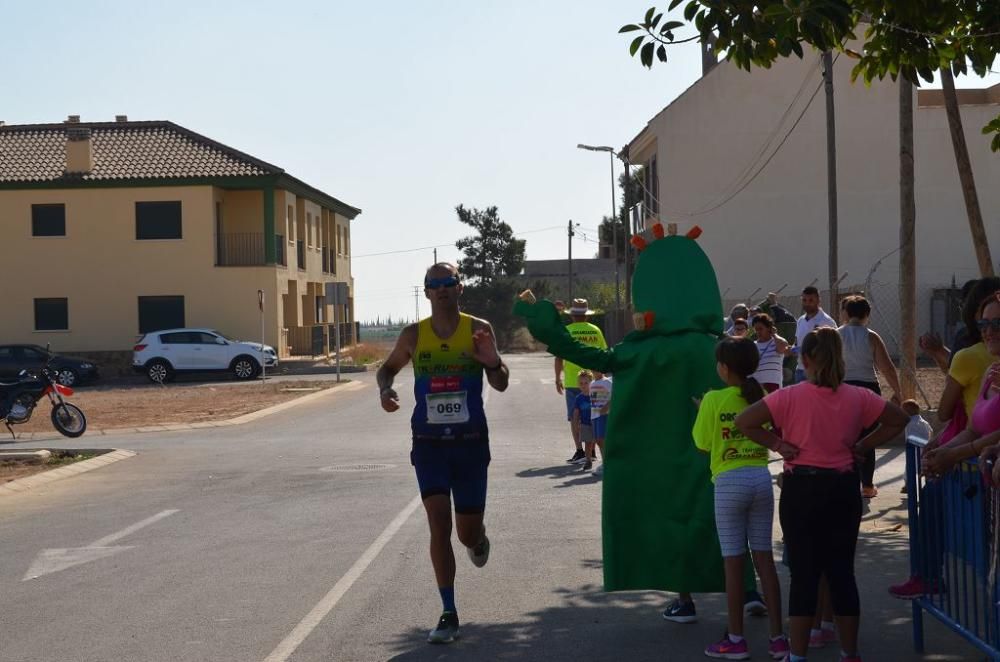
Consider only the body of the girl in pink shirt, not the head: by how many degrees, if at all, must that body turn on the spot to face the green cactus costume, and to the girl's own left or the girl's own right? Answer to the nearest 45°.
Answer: approximately 45° to the girl's own left

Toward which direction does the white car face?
to the viewer's right

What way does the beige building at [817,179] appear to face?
to the viewer's left

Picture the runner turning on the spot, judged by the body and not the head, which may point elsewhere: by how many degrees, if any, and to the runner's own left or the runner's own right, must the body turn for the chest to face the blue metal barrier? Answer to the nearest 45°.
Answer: approximately 45° to the runner's own left

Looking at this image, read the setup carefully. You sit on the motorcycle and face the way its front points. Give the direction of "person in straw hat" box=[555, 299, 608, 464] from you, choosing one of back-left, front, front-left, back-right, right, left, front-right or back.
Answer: front-right

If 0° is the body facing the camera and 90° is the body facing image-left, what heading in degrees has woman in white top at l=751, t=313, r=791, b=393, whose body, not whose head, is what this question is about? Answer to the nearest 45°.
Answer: approximately 45°

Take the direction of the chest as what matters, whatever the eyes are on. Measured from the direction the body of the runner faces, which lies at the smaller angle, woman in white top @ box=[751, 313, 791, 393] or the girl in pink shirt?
the girl in pink shirt

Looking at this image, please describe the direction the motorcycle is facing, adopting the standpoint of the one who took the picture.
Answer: facing to the right of the viewer

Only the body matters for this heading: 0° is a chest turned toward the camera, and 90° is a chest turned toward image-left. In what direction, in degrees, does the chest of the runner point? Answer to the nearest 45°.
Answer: approximately 0°

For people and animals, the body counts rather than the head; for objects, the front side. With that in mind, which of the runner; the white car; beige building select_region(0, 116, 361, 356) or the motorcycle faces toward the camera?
the runner

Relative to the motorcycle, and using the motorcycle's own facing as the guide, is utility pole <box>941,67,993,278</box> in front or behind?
in front

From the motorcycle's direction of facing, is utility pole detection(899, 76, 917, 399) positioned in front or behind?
in front
